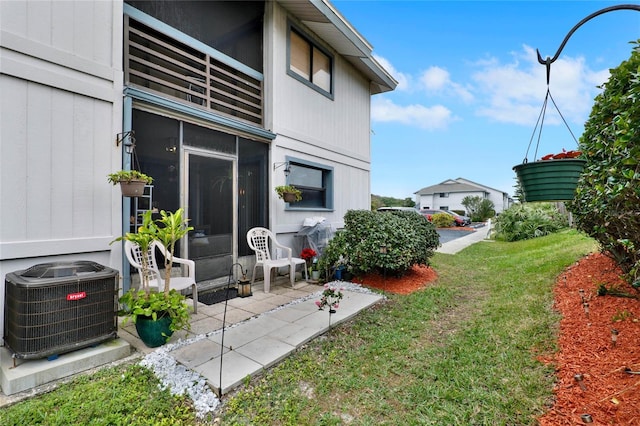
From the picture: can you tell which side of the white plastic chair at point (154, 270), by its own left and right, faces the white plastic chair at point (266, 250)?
left

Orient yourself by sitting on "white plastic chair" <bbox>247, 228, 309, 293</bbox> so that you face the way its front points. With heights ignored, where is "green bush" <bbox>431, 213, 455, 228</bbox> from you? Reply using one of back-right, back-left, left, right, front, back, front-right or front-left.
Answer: left

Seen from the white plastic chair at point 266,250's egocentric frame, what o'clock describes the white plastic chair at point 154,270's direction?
the white plastic chair at point 154,270 is roughly at 3 o'clock from the white plastic chair at point 266,250.

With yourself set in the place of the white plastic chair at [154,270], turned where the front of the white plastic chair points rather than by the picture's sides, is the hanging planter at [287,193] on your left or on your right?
on your left

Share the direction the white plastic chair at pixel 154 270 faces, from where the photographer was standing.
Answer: facing the viewer and to the right of the viewer

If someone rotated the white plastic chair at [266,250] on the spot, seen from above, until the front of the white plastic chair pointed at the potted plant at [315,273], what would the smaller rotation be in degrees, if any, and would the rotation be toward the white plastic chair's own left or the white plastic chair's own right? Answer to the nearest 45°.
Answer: approximately 45° to the white plastic chair's own left

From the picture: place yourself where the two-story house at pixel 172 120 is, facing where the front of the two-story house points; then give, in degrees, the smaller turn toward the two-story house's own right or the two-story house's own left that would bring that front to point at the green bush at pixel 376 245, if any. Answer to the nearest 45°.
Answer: approximately 45° to the two-story house's own left

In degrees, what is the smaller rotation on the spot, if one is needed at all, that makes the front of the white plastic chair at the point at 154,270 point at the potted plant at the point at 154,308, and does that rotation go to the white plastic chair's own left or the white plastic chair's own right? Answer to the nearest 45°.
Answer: approximately 45° to the white plastic chair's own right

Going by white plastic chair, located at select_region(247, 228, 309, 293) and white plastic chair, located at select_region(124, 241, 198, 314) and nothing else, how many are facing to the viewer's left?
0

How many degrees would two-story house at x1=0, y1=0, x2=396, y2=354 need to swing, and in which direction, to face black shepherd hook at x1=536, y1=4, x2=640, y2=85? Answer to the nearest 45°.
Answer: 0° — it already faces it

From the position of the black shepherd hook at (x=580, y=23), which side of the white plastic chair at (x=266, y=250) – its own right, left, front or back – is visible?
front

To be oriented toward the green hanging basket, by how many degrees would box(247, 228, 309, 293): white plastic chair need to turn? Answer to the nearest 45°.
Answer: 0° — it already faces it

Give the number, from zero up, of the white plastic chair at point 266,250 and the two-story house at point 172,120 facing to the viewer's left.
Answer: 0
